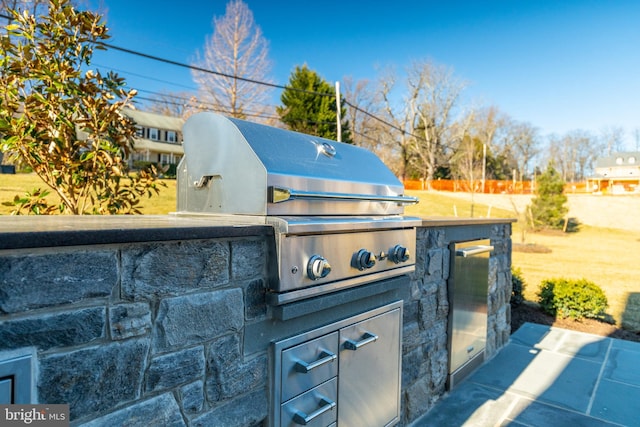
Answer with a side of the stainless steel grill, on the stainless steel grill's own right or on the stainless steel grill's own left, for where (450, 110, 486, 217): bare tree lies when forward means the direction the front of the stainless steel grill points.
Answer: on the stainless steel grill's own left

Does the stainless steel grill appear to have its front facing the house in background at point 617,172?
no

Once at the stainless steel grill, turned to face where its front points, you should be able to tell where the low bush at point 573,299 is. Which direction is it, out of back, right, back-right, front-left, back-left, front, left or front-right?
left

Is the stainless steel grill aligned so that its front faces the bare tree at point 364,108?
no

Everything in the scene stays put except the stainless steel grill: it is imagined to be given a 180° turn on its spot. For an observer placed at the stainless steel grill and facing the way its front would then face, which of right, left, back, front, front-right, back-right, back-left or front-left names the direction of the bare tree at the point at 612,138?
right

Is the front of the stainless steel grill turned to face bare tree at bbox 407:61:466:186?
no

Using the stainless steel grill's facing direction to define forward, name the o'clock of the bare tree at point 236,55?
The bare tree is roughly at 7 o'clock from the stainless steel grill.

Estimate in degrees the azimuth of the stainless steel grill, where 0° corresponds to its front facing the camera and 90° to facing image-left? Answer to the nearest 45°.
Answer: approximately 315°

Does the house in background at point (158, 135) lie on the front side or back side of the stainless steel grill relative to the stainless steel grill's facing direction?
on the back side

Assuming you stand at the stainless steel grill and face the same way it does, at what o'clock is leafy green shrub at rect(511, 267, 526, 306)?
The leafy green shrub is roughly at 9 o'clock from the stainless steel grill.

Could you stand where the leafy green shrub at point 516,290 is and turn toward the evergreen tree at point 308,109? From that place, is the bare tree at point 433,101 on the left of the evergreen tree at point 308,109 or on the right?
right

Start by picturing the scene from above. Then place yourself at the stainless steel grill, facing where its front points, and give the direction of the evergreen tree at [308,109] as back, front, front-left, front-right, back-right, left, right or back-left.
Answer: back-left

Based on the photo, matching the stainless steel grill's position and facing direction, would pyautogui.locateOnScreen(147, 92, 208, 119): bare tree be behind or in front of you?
behind
